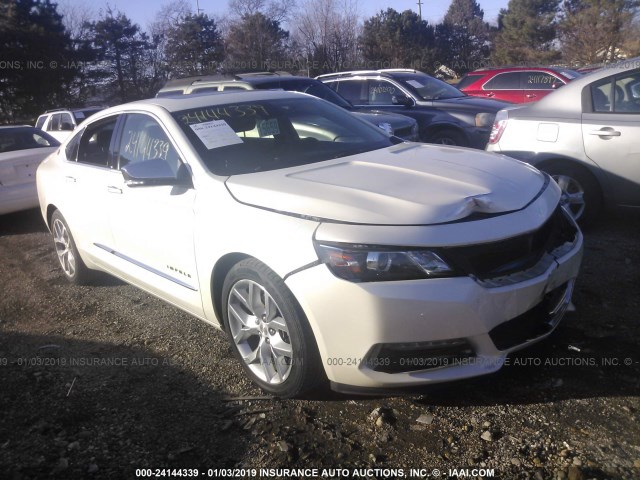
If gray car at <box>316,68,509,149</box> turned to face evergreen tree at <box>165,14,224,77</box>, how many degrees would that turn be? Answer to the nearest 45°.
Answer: approximately 180°

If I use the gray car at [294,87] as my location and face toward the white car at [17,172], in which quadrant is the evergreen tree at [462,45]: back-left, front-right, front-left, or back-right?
back-right

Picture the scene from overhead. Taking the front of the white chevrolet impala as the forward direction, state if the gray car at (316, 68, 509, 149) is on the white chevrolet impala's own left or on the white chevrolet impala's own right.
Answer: on the white chevrolet impala's own left

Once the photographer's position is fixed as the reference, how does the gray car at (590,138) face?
facing to the right of the viewer

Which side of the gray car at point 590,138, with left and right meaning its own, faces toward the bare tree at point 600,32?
left

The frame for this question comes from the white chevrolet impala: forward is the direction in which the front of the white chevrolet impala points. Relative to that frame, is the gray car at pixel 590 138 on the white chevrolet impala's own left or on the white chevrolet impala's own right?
on the white chevrolet impala's own left

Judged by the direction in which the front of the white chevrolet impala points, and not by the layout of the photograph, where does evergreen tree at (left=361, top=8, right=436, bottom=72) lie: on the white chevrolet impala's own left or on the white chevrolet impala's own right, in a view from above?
on the white chevrolet impala's own left

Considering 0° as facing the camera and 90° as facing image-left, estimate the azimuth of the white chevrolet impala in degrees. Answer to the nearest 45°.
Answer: approximately 315°

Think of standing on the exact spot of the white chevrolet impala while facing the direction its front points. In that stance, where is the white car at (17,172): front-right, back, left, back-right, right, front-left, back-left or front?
back

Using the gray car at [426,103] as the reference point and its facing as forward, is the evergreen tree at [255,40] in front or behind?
behind

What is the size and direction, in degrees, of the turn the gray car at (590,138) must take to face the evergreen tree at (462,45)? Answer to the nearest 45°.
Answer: approximately 90° to its left
